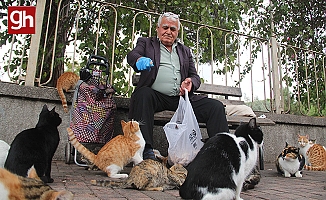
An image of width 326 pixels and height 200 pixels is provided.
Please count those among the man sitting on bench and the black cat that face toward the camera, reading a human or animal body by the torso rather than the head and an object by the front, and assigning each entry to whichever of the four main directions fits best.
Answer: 1

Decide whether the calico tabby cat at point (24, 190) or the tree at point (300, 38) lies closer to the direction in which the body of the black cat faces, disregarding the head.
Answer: the tree

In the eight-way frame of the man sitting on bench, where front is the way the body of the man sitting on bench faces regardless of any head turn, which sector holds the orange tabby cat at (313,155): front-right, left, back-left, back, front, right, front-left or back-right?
back-left

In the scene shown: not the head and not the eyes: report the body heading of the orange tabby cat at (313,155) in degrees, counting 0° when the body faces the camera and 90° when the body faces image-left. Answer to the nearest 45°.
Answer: approximately 45°

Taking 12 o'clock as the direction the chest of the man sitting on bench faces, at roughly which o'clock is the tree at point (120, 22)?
The tree is roughly at 5 o'clock from the man sitting on bench.

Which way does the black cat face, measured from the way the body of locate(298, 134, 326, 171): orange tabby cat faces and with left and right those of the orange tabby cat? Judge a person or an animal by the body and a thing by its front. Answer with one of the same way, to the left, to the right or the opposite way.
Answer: the opposite way

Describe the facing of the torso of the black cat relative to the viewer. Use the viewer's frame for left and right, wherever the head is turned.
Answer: facing to the right of the viewer

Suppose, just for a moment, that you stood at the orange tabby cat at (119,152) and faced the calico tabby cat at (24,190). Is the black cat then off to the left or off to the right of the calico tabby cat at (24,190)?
right

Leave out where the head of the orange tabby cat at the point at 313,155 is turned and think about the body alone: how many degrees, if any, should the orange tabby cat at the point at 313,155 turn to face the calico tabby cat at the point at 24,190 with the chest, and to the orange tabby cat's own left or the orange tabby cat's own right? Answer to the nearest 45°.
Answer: approximately 45° to the orange tabby cat's own left

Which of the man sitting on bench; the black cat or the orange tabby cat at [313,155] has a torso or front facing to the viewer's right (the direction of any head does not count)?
the black cat
